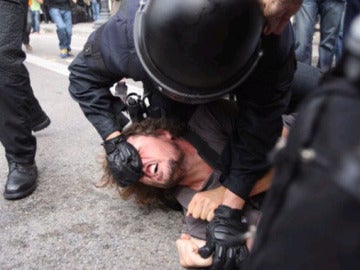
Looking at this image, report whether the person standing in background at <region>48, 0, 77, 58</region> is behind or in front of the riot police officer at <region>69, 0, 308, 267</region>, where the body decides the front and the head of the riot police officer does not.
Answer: behind

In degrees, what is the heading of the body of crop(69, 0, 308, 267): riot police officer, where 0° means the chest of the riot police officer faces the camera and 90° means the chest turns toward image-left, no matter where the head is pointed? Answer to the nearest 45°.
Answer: approximately 0°

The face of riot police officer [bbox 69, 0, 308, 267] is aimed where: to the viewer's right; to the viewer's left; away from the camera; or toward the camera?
toward the camera

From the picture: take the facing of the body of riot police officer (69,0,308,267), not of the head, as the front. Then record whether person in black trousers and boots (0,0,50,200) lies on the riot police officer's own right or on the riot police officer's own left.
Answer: on the riot police officer's own right
